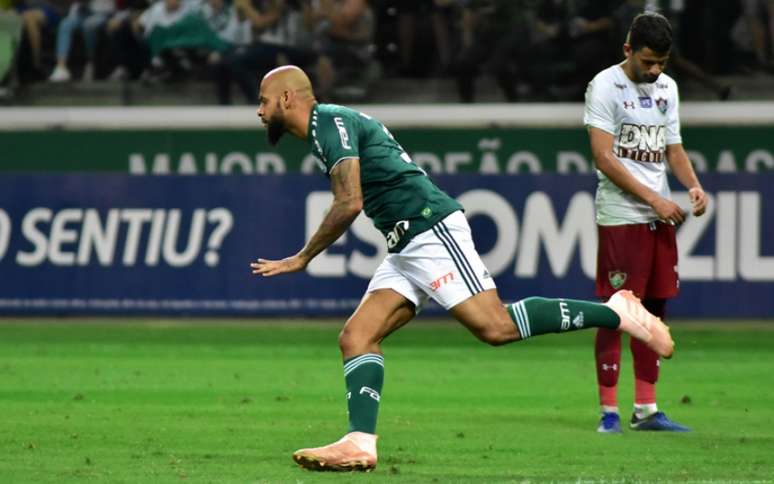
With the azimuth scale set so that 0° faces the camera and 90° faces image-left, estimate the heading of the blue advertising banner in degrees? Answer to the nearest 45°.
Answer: approximately 0°

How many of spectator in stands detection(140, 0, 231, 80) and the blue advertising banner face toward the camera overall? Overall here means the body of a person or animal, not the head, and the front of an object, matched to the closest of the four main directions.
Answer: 2

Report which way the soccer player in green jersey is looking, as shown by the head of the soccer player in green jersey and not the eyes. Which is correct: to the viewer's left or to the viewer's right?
to the viewer's left

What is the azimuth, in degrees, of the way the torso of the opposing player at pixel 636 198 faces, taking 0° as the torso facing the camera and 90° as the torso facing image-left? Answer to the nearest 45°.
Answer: approximately 315°

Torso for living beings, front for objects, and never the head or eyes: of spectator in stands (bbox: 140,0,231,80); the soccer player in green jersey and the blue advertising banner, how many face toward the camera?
2

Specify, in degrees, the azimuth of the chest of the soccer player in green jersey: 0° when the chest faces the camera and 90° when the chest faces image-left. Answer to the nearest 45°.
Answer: approximately 90°

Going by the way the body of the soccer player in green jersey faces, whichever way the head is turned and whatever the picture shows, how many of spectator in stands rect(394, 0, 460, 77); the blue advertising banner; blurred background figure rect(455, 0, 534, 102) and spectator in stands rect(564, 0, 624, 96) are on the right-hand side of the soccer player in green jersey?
4

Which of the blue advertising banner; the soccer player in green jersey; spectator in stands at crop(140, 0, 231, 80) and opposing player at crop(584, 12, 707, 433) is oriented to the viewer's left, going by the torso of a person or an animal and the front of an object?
the soccer player in green jersey

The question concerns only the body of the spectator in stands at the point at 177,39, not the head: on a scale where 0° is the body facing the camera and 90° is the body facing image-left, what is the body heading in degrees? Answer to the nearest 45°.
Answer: approximately 0°

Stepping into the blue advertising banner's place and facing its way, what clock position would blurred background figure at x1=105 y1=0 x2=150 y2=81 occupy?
The blurred background figure is roughly at 5 o'clock from the blue advertising banner.

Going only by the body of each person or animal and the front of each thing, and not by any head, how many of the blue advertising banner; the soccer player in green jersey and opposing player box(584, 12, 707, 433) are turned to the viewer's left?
1

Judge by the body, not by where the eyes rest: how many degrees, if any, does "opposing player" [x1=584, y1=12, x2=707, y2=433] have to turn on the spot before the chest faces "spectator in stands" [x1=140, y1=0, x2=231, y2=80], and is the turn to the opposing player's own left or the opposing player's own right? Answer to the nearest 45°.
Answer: approximately 180°

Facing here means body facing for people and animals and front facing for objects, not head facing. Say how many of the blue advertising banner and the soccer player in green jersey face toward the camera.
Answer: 1

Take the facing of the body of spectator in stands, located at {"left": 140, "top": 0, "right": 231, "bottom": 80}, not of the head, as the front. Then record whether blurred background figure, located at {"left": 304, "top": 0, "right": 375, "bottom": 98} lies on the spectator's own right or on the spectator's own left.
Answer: on the spectator's own left
